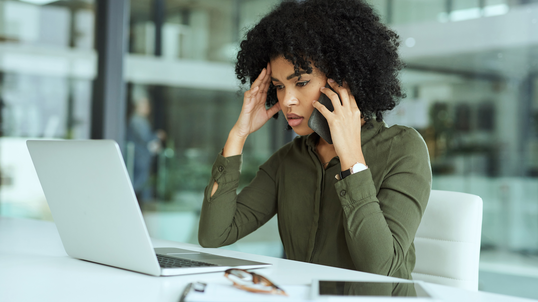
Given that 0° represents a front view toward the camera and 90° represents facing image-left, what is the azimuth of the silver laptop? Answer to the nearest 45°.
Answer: approximately 225°

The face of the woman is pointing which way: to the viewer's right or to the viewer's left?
to the viewer's left
